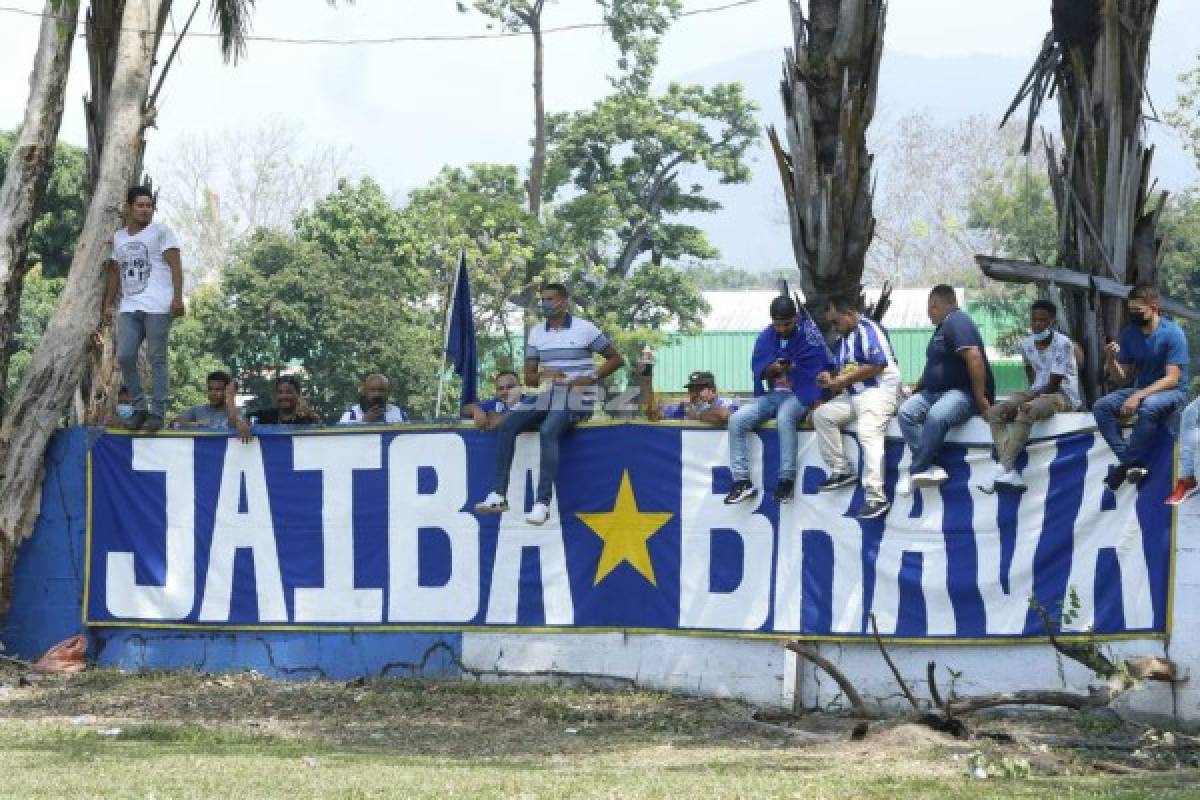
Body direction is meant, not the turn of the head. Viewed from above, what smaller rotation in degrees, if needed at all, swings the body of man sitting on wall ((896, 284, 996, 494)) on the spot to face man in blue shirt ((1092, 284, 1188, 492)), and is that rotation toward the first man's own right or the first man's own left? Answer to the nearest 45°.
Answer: approximately 135° to the first man's own left

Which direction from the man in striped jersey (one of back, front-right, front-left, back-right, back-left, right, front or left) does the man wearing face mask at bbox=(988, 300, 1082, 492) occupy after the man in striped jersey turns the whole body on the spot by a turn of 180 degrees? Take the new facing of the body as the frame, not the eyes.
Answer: front-right

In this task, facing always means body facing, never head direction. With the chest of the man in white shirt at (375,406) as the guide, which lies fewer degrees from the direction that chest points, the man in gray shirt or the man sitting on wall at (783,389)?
the man sitting on wall

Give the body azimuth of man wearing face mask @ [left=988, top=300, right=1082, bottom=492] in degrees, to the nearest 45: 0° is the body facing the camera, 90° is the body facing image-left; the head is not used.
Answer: approximately 45°

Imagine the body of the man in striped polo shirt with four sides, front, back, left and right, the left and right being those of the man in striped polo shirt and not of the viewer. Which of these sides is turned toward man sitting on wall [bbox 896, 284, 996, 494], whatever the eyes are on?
left

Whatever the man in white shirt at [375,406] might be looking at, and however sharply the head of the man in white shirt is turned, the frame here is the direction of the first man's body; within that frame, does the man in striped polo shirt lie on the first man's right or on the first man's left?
on the first man's left

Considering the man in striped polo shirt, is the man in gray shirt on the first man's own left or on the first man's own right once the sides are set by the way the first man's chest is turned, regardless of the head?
on the first man's own right

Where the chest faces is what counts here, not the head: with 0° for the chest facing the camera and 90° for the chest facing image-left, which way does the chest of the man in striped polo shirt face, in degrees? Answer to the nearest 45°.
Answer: approximately 45°

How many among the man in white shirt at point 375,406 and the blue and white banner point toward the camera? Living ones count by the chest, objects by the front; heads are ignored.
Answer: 2

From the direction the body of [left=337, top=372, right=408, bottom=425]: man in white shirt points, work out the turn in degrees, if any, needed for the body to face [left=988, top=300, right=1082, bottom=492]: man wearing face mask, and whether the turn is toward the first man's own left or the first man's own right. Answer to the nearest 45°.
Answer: approximately 45° to the first man's own left

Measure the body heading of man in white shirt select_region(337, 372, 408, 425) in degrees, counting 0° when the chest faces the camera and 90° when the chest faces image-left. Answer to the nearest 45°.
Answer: approximately 0°
